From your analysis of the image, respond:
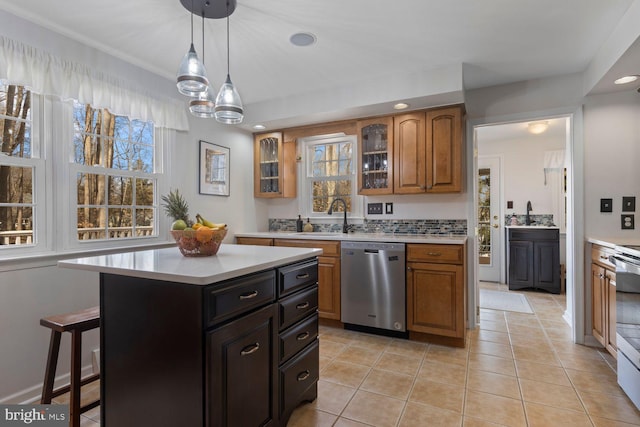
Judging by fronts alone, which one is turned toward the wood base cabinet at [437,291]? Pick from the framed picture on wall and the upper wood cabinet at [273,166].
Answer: the framed picture on wall

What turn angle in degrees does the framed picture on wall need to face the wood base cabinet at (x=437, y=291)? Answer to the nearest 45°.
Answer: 0° — it already faces it

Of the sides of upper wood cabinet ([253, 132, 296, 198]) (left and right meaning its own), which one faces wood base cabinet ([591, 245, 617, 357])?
left

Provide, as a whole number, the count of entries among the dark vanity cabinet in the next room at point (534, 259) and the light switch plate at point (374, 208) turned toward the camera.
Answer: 2

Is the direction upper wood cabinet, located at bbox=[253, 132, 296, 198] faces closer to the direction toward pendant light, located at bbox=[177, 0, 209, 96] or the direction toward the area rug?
the pendant light

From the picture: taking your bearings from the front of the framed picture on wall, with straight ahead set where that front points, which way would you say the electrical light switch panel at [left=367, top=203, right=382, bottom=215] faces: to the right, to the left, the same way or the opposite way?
to the right

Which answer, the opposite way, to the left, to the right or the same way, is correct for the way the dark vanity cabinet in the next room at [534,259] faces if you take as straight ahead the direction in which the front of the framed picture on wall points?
to the right

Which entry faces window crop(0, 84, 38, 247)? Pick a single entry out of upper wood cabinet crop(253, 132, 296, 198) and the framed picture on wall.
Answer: the upper wood cabinet

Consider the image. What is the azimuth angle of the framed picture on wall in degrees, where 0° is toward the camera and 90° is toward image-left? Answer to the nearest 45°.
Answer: approximately 315°
